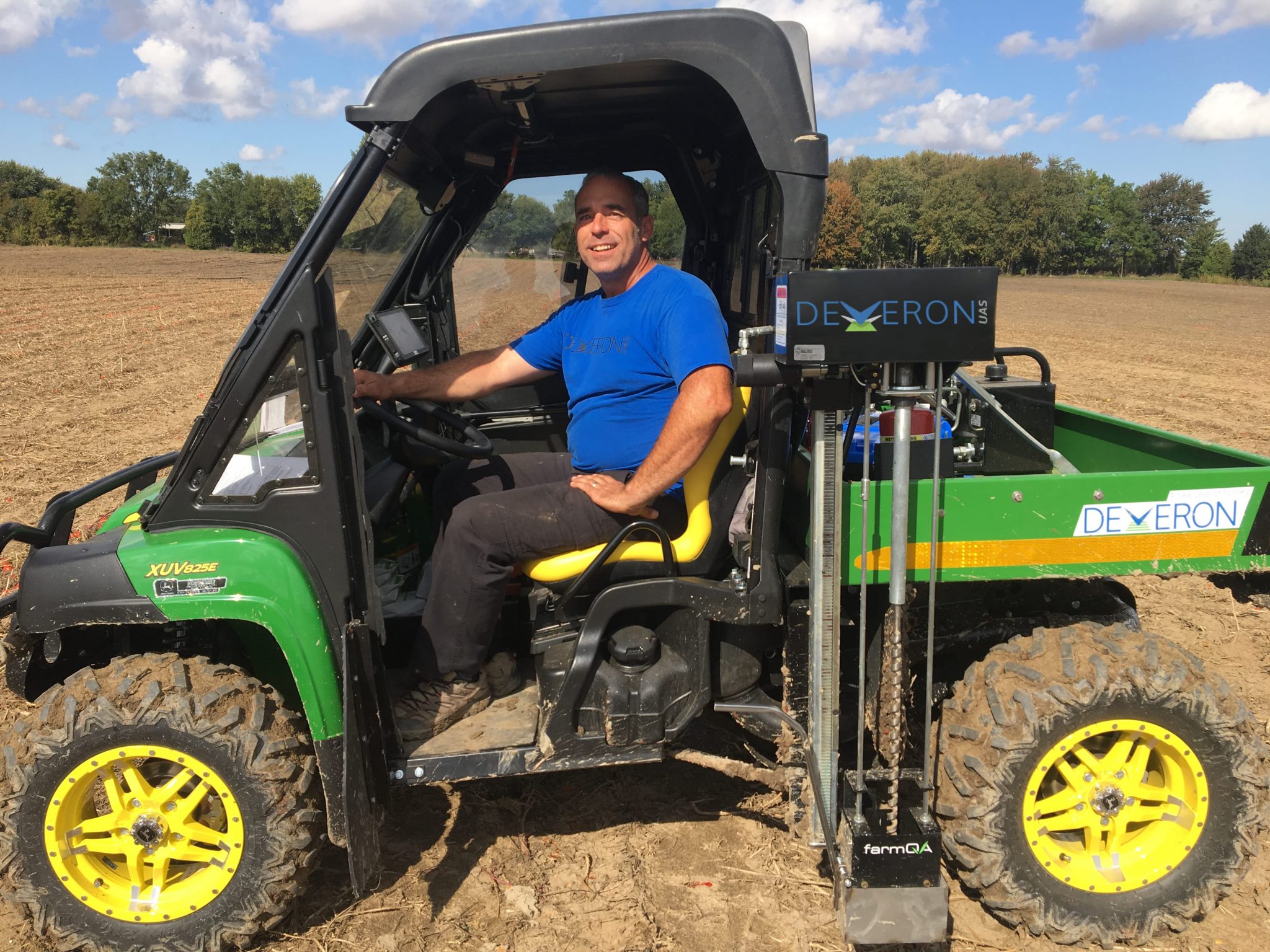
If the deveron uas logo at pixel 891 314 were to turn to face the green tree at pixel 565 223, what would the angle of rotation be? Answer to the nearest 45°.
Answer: approximately 135° to its right

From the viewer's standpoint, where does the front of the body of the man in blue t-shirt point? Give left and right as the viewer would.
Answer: facing the viewer and to the left of the viewer

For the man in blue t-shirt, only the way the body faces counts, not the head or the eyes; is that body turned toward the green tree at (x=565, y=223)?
no

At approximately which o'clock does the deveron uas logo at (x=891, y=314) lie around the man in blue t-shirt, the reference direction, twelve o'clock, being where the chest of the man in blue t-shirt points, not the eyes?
The deveron uas logo is roughly at 9 o'clock from the man in blue t-shirt.

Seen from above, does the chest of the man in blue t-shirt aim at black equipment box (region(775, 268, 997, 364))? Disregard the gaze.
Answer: no

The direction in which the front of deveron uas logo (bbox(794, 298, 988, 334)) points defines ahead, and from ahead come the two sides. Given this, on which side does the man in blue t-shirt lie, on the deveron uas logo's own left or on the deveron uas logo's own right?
on the deveron uas logo's own right

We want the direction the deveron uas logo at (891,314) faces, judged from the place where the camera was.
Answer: facing the viewer

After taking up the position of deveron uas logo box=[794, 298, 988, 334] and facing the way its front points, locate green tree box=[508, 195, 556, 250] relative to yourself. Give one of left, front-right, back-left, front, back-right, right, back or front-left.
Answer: back-right

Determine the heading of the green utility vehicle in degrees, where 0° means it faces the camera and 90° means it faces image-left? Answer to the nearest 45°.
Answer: approximately 90°

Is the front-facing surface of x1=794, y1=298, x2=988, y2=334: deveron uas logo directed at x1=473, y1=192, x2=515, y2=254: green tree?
no

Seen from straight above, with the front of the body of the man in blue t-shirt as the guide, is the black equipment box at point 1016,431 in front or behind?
behind

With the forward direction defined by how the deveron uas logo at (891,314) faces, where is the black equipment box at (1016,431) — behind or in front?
behind
